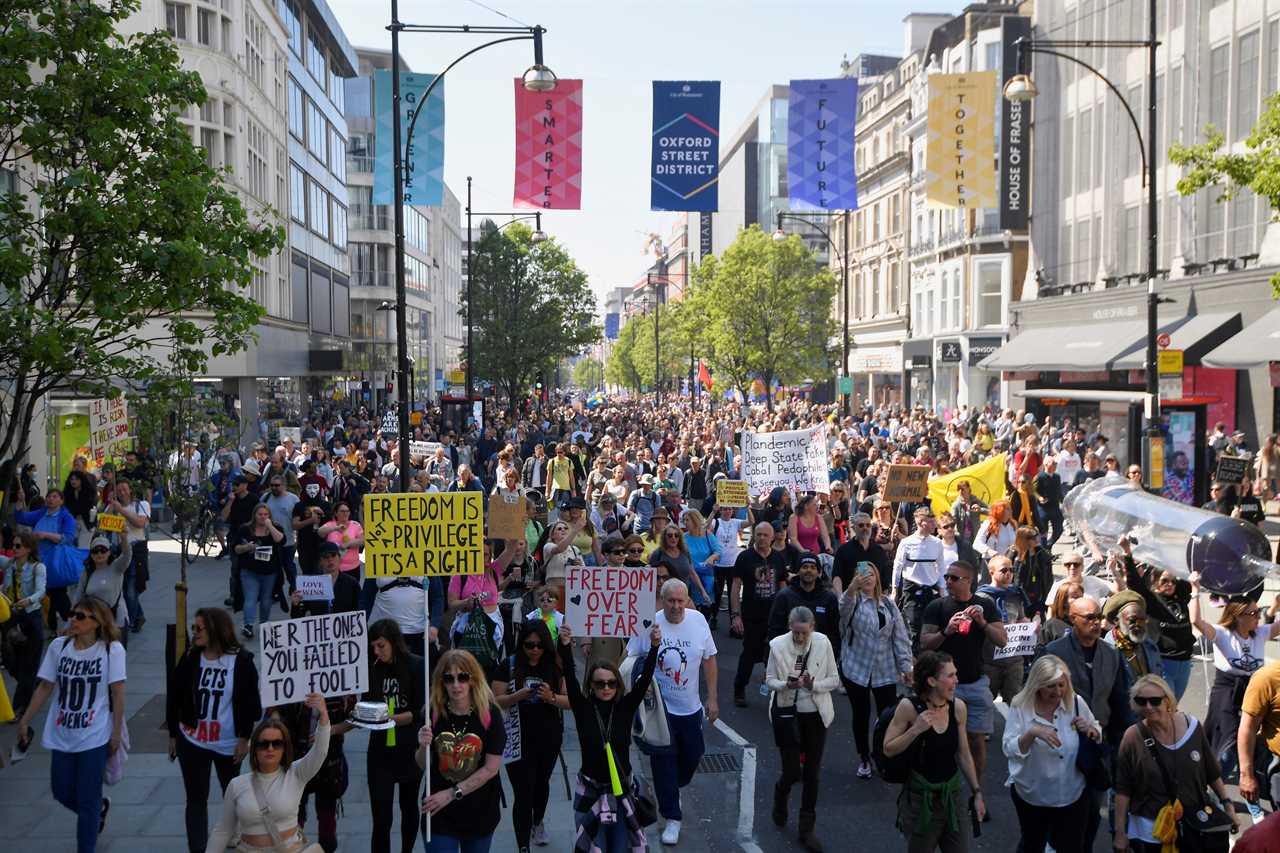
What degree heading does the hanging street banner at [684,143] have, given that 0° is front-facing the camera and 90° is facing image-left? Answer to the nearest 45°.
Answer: approximately 0°

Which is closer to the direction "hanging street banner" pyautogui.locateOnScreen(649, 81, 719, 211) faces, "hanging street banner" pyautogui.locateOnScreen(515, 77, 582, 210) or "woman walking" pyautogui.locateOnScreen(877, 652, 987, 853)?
the woman walking

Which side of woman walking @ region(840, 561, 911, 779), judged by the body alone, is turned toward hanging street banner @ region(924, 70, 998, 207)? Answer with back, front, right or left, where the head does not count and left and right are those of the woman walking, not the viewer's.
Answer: back

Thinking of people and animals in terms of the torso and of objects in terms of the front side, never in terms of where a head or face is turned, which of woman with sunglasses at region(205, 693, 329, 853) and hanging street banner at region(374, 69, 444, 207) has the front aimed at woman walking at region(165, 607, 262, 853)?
the hanging street banner

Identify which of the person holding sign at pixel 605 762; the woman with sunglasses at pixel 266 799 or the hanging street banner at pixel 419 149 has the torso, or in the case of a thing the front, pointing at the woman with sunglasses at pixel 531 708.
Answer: the hanging street banner

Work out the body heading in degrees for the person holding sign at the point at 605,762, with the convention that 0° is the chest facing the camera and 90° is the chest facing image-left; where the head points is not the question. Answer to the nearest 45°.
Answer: approximately 0°

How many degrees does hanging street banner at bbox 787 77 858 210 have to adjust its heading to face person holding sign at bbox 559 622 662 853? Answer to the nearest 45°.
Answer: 0° — it already faces them

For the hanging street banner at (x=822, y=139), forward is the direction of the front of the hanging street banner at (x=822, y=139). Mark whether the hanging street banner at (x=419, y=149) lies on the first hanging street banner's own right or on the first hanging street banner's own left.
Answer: on the first hanging street banner's own right

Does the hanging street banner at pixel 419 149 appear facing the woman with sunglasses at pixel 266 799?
yes

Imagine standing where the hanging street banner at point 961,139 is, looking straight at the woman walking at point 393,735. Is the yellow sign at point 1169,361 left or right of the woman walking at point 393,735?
left

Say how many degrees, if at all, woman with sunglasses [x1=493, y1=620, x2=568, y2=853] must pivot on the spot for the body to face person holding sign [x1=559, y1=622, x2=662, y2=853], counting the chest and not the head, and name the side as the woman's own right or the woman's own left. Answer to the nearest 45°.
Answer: approximately 45° to the woman's own left

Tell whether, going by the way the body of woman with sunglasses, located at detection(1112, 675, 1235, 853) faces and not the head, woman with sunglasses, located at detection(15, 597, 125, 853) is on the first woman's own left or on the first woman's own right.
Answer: on the first woman's own right
